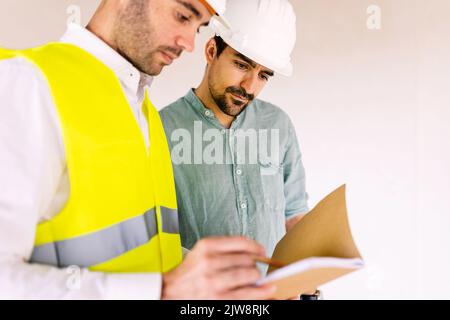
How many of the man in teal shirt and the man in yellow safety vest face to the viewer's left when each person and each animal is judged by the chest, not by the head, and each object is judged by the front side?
0

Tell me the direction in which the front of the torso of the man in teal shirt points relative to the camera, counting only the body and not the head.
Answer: toward the camera

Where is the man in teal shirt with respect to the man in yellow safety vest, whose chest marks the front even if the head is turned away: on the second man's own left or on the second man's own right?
on the second man's own left

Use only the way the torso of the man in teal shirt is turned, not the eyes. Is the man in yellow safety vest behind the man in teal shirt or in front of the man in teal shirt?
in front

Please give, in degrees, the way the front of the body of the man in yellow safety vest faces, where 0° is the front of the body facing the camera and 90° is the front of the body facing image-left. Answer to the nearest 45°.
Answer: approximately 315°
